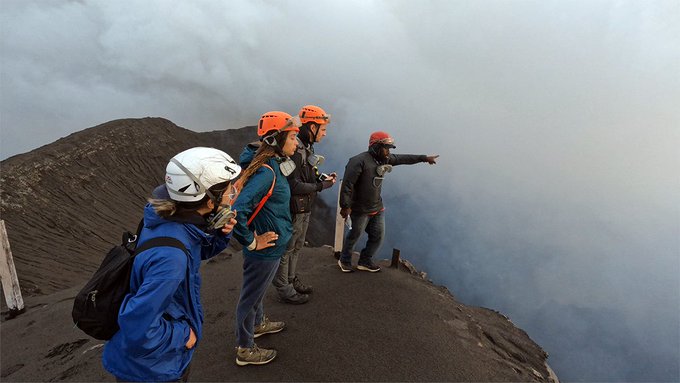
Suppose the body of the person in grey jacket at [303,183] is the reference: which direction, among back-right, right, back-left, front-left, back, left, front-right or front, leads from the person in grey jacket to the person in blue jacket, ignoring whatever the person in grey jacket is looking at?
right

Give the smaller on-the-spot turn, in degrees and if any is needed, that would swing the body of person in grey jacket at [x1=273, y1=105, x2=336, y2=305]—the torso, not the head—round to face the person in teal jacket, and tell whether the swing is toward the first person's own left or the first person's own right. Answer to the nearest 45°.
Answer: approximately 90° to the first person's own right

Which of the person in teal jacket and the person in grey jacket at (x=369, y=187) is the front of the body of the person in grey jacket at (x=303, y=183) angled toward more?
the person in grey jacket

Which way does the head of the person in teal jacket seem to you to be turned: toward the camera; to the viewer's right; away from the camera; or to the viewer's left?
to the viewer's right

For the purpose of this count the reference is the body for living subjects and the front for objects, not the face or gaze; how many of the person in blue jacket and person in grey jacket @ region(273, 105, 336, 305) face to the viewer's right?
2

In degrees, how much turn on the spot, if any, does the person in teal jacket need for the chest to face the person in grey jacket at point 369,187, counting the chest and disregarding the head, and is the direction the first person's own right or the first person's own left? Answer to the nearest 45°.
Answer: approximately 45° to the first person's own left

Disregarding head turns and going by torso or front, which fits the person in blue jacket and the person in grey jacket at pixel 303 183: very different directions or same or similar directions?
same or similar directions

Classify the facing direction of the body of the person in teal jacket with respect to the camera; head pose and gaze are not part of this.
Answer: to the viewer's right

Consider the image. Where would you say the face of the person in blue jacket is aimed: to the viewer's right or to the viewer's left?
to the viewer's right

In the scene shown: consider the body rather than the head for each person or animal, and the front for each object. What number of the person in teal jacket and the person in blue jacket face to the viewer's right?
2

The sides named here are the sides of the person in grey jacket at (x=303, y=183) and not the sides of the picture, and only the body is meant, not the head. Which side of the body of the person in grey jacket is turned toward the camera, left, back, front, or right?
right
